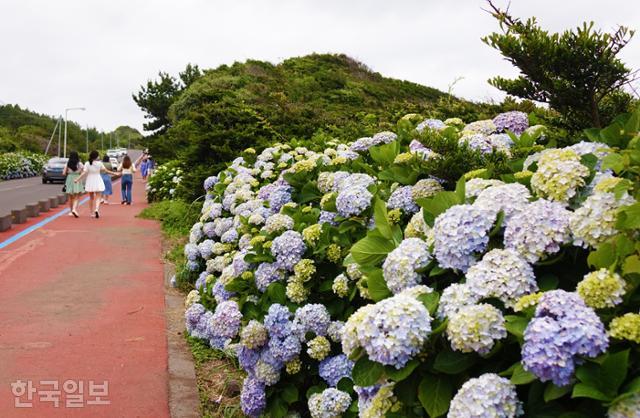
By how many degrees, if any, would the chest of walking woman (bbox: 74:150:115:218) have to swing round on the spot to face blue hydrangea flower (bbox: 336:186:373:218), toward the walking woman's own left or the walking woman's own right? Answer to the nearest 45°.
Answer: approximately 180°

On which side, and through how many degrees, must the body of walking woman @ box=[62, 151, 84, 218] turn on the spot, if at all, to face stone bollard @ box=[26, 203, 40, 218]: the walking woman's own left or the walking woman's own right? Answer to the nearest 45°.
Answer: approximately 90° to the walking woman's own left

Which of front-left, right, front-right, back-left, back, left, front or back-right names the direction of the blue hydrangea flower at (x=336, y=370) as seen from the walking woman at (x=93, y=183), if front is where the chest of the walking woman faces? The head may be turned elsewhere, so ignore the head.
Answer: back

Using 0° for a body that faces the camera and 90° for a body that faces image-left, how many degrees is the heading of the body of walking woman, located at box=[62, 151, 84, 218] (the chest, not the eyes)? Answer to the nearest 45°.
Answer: approximately 180°

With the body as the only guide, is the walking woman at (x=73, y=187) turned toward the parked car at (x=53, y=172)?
yes

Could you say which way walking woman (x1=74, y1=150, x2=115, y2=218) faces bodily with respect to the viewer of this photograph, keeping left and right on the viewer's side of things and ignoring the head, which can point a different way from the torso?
facing away from the viewer
